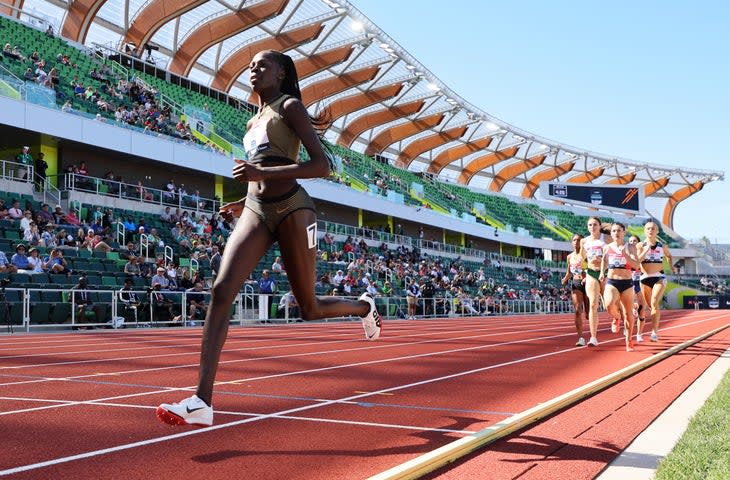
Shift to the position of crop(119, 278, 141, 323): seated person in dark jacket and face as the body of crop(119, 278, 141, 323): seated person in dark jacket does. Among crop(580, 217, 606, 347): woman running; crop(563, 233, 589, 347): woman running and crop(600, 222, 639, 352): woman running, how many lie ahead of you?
3

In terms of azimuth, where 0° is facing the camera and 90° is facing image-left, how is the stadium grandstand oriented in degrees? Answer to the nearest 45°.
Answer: approximately 315°

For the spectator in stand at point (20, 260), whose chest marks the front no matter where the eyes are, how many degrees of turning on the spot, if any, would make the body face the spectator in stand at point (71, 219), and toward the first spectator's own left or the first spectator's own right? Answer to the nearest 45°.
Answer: approximately 135° to the first spectator's own left

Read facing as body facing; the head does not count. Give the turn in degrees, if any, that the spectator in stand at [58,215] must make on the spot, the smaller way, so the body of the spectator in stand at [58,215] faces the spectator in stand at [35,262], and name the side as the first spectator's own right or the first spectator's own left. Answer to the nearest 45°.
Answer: approximately 45° to the first spectator's own right

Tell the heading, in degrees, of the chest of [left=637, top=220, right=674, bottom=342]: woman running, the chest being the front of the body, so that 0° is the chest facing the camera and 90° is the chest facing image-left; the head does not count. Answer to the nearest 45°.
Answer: approximately 0°

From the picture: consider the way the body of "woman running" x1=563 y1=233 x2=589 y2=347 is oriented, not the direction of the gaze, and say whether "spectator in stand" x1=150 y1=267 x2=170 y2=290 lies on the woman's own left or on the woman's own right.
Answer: on the woman's own right

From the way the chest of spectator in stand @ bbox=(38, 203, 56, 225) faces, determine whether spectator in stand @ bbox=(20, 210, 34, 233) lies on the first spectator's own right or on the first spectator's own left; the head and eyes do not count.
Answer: on the first spectator's own right

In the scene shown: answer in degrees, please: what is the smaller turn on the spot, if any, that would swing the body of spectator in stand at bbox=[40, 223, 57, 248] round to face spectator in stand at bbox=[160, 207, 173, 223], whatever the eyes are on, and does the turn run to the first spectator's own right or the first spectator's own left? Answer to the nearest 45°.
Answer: approximately 90° to the first spectator's own left

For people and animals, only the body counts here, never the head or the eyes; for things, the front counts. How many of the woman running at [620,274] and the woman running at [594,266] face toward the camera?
2
